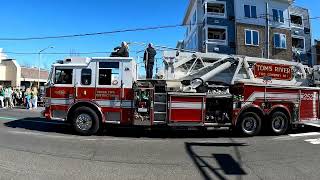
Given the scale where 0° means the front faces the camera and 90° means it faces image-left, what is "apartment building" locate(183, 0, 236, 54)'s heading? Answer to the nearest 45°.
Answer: approximately 0°

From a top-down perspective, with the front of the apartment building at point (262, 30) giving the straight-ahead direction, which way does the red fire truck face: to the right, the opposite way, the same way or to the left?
to the right

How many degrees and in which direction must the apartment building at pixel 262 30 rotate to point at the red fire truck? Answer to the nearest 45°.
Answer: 0° — it already faces it

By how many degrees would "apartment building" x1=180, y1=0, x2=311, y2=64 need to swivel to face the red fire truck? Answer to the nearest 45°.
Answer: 0° — it already faces it

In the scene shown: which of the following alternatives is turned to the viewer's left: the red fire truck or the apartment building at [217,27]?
the red fire truck

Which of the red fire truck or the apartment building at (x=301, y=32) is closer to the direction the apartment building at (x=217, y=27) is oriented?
the red fire truck

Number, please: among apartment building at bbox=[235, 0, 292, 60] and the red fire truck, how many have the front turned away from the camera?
0

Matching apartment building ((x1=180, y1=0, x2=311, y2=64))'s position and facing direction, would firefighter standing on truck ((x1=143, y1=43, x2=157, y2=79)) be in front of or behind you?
in front

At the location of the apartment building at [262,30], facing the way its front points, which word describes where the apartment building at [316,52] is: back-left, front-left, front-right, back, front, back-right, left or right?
back-left

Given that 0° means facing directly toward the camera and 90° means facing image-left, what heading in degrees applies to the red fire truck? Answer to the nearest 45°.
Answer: approximately 90°
